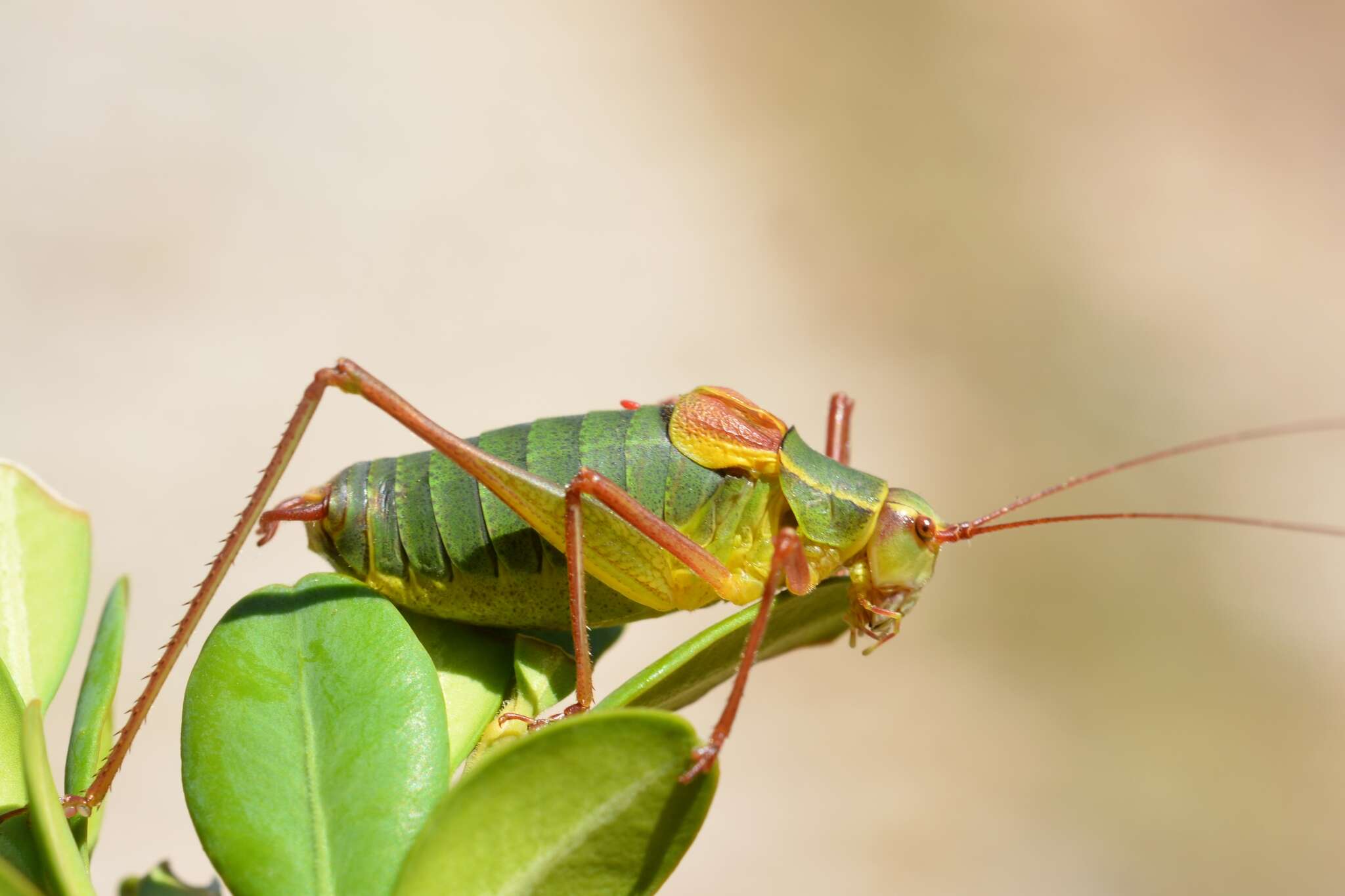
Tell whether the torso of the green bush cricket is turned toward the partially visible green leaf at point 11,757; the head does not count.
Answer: no

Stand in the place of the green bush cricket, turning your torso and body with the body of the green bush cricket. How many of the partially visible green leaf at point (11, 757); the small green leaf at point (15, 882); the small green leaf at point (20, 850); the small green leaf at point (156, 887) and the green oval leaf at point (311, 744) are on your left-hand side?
0

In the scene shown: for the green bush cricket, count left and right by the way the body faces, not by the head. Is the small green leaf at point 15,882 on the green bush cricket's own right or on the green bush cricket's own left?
on the green bush cricket's own right

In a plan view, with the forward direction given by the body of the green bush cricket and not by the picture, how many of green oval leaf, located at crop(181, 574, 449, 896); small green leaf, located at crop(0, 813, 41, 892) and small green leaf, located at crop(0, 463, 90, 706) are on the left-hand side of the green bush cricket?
0

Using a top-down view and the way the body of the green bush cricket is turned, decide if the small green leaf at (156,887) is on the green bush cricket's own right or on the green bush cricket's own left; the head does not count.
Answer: on the green bush cricket's own right

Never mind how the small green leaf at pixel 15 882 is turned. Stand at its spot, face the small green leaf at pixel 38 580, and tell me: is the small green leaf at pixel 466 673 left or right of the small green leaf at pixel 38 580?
right

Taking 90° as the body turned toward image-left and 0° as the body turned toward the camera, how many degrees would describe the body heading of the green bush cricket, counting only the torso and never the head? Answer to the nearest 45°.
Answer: approximately 270°

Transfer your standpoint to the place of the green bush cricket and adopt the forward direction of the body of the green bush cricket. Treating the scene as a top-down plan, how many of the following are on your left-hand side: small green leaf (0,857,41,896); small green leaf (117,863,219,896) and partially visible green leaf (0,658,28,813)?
0

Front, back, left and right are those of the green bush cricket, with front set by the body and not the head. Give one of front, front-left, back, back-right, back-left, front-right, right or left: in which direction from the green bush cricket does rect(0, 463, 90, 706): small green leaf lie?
back-right
